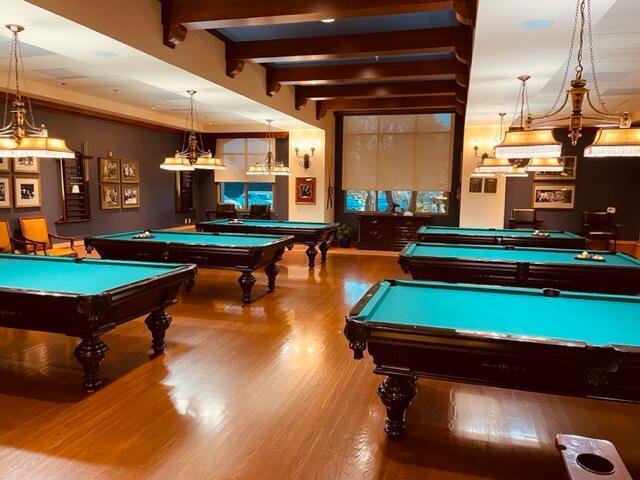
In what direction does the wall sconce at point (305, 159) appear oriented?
toward the camera

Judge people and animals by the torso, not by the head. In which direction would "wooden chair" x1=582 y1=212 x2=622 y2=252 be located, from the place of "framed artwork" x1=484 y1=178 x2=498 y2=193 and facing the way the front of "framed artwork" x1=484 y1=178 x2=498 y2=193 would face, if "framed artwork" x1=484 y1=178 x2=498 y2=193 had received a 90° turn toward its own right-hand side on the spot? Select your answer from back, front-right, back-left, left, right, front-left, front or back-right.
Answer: back

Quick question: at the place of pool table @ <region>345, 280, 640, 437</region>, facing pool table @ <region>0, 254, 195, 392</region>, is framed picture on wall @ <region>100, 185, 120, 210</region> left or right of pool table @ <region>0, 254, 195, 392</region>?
right

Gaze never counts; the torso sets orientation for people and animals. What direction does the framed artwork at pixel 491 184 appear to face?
toward the camera

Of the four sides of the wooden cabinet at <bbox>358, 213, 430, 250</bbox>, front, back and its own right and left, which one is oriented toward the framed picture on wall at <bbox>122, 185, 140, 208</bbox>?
right

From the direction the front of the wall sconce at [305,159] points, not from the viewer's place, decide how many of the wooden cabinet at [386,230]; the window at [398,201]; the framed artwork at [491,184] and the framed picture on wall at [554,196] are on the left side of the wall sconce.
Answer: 4

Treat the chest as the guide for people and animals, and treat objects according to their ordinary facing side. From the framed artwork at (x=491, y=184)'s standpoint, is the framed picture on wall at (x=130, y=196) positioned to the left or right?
on its right

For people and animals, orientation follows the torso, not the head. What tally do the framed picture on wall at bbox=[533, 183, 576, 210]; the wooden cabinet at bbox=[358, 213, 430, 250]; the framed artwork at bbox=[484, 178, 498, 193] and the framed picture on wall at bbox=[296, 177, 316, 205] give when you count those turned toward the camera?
4

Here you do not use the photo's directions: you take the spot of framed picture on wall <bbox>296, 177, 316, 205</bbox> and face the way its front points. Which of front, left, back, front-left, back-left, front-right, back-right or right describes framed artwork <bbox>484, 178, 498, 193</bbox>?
left

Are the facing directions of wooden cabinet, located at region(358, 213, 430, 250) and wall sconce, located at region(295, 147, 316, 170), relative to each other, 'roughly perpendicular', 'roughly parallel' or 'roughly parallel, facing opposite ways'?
roughly parallel

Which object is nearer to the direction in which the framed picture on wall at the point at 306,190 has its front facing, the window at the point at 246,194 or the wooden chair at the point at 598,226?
the wooden chair

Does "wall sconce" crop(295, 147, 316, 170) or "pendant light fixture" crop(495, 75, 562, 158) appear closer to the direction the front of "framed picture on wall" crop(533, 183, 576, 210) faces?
the pendant light fixture

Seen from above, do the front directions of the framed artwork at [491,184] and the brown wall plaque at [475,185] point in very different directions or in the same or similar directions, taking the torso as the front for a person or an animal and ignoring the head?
same or similar directions

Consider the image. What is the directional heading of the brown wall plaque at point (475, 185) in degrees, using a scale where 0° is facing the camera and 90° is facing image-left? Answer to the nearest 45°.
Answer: approximately 0°

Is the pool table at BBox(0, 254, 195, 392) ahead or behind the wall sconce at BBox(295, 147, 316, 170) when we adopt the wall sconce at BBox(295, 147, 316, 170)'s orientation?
ahead

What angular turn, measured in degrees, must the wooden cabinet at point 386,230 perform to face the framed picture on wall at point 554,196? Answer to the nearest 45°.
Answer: approximately 90° to its left
